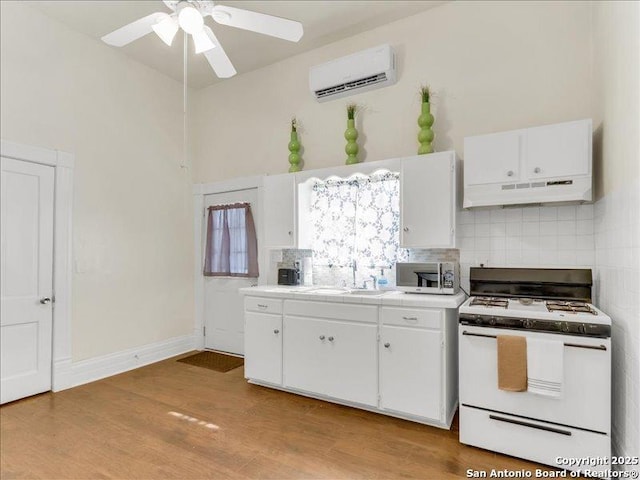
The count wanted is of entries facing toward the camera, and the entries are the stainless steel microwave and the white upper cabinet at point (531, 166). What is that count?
2

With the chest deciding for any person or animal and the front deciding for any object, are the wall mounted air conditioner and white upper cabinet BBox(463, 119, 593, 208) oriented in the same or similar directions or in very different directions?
same or similar directions

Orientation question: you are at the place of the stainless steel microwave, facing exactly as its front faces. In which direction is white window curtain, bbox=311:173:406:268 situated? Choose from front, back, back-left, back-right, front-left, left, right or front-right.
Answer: back-right

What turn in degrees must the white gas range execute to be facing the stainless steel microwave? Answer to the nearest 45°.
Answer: approximately 135° to its right

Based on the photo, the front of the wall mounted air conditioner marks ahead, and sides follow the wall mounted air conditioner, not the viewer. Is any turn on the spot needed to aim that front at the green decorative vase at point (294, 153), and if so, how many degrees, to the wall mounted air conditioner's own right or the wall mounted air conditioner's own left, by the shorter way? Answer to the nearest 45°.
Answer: approximately 90° to the wall mounted air conditioner's own right

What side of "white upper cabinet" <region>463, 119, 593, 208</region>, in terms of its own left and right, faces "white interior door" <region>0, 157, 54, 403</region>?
right

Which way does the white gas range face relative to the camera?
toward the camera

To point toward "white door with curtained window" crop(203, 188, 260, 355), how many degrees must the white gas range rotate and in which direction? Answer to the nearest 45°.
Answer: approximately 90° to its right

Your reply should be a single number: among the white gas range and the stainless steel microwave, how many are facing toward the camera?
2

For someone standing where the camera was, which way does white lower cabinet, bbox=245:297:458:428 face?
facing the viewer and to the left of the viewer

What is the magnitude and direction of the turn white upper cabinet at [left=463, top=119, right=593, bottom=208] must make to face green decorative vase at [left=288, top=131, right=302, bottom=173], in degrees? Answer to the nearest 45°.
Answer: approximately 90° to its right

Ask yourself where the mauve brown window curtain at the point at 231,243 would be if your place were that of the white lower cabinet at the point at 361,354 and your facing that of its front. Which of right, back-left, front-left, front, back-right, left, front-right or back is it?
right

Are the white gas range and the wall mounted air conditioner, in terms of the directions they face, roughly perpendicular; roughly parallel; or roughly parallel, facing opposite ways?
roughly parallel

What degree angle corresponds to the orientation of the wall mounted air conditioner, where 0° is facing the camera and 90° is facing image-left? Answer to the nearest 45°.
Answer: approximately 45°

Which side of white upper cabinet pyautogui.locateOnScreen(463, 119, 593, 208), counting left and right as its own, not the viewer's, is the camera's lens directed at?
front

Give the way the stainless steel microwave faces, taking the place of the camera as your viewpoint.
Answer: facing the viewer
